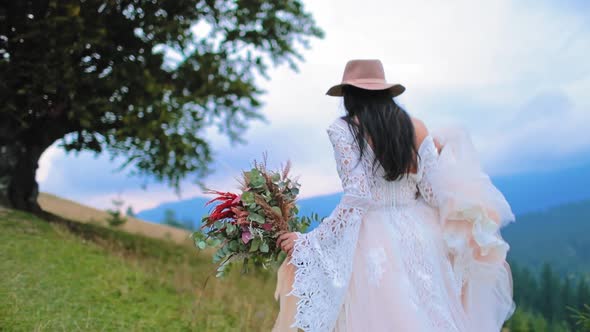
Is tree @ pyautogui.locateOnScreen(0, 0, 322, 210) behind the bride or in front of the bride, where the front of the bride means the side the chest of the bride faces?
in front

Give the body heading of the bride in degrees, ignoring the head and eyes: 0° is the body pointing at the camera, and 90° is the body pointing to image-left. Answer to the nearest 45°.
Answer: approximately 180°

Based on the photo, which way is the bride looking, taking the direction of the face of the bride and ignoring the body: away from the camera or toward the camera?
away from the camera
